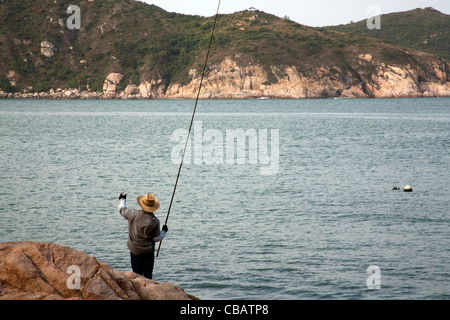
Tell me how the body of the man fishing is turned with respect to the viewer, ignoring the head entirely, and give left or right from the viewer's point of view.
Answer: facing away from the viewer
